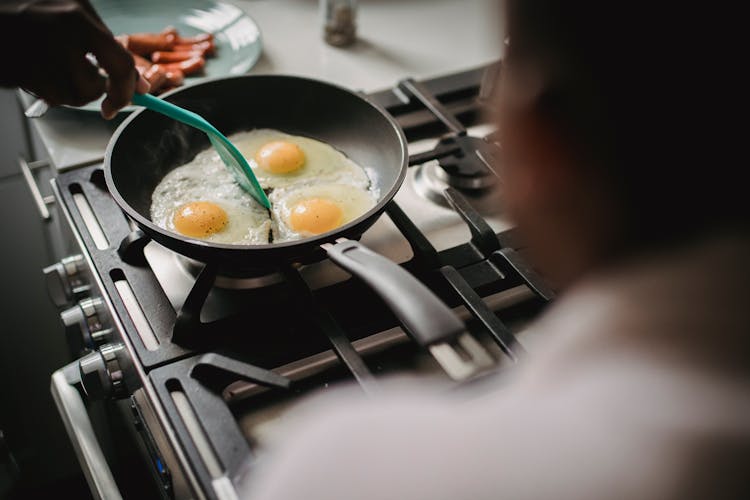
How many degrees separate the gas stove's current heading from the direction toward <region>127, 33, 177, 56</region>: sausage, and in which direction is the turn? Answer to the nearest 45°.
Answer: approximately 90° to its right

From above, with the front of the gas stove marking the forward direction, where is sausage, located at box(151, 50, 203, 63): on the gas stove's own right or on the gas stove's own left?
on the gas stove's own right

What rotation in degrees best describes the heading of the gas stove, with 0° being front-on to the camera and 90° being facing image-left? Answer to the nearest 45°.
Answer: approximately 45°

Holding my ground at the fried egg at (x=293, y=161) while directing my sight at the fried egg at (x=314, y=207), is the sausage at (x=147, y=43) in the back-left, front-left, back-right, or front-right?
back-right
